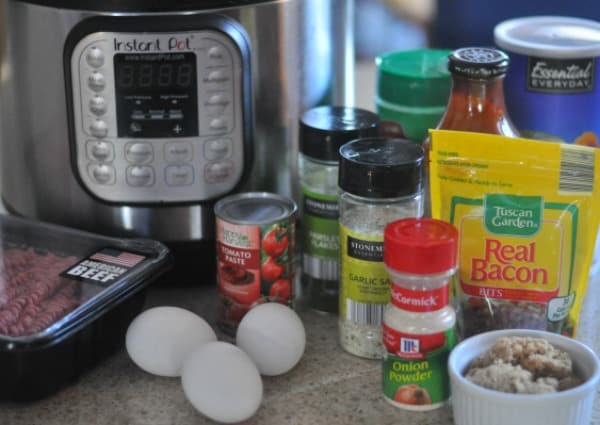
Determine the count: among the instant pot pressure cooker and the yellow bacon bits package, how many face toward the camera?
2

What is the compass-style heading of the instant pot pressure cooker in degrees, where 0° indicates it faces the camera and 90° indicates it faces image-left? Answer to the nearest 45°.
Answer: approximately 0°
